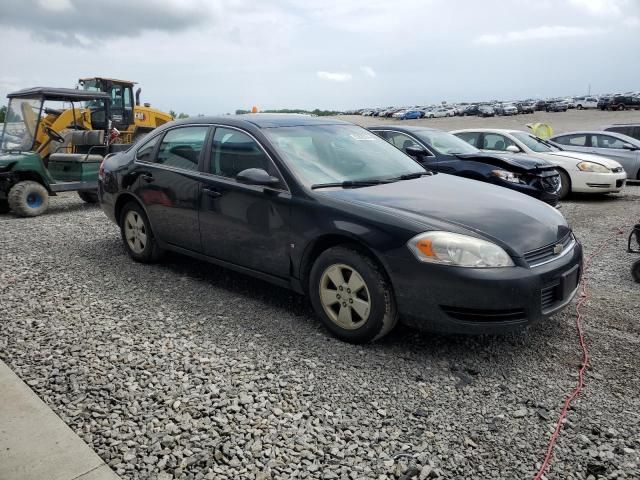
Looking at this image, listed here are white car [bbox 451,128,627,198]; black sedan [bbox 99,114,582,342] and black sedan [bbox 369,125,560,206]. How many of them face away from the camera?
0

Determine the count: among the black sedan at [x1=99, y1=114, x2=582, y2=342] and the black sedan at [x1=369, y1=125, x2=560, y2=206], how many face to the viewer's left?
0

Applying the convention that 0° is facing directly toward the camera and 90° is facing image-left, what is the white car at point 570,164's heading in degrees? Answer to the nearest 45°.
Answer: approximately 315°

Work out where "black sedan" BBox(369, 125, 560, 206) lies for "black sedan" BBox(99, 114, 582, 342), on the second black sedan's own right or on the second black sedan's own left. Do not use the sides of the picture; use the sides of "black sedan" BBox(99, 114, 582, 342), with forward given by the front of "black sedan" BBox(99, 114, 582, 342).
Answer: on the second black sedan's own left

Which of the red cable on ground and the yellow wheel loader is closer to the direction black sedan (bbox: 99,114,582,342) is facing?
the red cable on ground

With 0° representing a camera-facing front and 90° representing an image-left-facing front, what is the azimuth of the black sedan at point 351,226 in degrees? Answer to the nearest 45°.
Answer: approximately 315°

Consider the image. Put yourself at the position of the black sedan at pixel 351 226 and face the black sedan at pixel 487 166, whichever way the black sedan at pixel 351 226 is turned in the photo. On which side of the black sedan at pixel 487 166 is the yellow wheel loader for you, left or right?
left

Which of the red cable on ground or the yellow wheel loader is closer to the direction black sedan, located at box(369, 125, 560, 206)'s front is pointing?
the red cable on ground

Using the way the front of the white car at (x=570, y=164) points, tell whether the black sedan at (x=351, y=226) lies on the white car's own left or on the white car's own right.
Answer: on the white car's own right

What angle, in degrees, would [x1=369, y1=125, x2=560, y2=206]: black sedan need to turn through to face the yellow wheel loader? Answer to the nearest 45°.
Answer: approximately 180°

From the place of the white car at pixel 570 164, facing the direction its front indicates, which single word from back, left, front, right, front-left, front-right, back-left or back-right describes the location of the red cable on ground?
front-right
